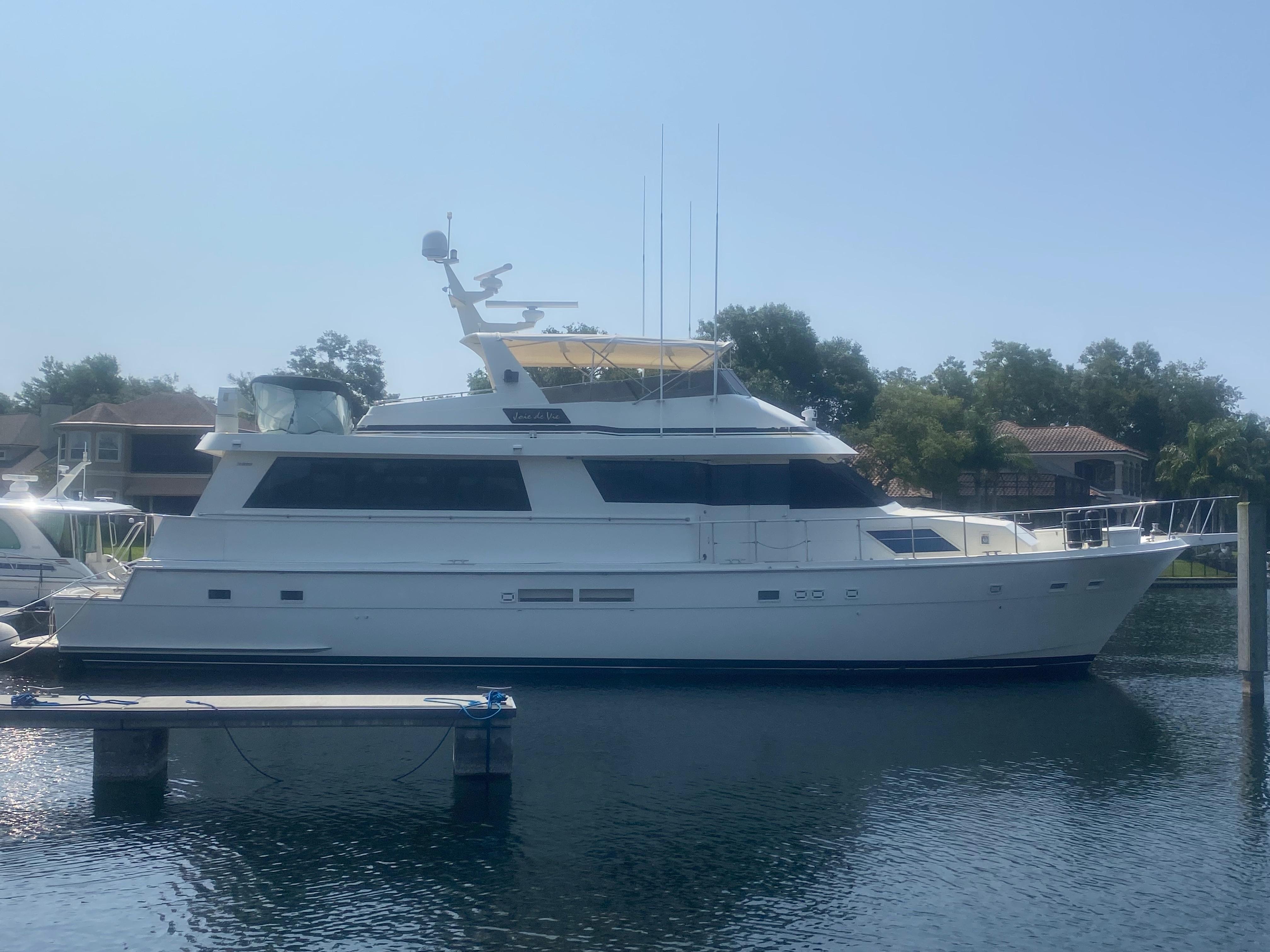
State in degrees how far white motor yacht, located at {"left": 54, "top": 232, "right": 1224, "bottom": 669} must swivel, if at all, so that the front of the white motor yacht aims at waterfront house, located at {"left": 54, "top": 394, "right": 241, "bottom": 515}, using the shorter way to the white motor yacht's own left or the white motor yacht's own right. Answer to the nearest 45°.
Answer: approximately 135° to the white motor yacht's own left

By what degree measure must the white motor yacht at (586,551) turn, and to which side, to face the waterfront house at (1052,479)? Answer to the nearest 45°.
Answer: approximately 45° to its left

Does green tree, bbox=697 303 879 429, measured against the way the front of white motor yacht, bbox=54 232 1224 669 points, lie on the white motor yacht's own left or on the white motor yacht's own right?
on the white motor yacht's own left

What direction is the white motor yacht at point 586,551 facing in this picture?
to the viewer's right

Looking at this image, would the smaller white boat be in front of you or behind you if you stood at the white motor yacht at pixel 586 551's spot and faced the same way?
behind

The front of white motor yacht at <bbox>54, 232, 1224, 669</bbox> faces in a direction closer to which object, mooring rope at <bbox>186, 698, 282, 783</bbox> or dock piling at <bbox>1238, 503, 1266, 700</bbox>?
the dock piling
